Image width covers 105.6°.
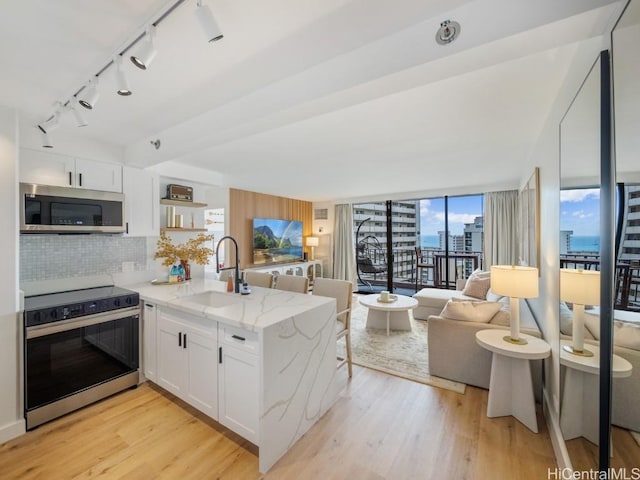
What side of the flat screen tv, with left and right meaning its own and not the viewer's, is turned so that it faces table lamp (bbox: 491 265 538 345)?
front

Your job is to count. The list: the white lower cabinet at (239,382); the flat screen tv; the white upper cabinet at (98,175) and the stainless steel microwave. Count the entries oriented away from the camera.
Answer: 0

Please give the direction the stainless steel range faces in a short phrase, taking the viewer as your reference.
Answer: facing the viewer and to the right of the viewer

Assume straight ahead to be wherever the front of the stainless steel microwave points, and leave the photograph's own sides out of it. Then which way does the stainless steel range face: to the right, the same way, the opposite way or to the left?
the same way

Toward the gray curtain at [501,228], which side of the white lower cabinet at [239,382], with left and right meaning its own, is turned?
back

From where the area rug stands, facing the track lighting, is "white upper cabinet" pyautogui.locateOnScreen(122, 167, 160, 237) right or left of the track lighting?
right

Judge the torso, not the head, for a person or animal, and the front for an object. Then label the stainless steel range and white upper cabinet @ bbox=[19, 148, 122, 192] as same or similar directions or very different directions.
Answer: same or similar directions

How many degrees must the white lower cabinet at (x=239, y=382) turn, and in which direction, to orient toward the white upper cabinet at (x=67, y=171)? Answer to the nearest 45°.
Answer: approximately 90° to its right

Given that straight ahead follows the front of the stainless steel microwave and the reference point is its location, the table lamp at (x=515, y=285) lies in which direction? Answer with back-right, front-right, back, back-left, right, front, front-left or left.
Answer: front

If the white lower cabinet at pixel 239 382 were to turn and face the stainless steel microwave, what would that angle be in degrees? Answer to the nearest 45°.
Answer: approximately 90° to its right

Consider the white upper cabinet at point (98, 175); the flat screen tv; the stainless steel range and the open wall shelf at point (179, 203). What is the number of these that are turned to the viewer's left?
0

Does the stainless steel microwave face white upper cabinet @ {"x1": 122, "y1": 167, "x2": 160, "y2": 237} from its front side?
no

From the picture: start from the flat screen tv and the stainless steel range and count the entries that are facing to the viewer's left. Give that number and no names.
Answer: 0

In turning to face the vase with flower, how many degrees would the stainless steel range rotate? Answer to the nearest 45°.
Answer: approximately 90° to its left

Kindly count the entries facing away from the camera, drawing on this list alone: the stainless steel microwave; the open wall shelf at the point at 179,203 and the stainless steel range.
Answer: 0

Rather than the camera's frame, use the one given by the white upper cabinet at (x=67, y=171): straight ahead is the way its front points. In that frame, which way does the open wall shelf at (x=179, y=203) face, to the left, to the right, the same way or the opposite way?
the same way
